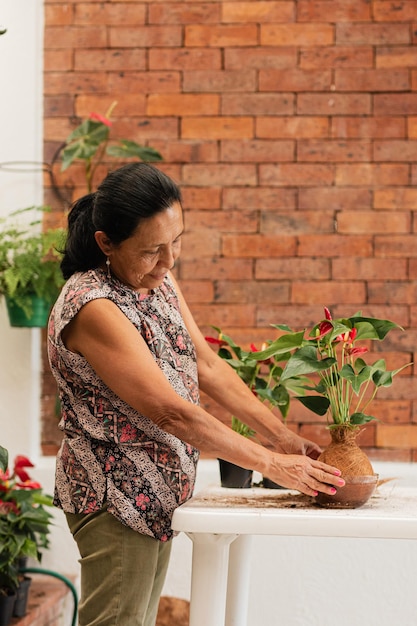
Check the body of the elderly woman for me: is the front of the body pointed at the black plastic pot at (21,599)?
no

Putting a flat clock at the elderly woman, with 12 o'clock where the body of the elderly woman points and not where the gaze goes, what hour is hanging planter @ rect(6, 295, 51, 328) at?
The hanging planter is roughly at 7 o'clock from the elderly woman.

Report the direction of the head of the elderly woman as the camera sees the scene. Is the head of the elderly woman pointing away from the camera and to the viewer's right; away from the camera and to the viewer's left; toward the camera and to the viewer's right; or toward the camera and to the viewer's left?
toward the camera and to the viewer's right

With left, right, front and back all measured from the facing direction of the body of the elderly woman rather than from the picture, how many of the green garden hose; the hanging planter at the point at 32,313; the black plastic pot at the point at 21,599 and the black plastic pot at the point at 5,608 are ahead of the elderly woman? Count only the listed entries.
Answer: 0

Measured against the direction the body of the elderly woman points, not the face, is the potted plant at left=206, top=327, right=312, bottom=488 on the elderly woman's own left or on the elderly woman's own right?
on the elderly woman's own left

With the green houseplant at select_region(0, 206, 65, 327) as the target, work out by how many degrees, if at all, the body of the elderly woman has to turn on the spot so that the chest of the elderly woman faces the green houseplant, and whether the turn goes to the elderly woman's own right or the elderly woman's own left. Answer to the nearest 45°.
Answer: approximately 135° to the elderly woman's own left

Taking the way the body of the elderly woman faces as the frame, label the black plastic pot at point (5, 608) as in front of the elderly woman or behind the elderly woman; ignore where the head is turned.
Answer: behind

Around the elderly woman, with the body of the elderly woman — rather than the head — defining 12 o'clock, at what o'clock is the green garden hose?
The green garden hose is roughly at 7 o'clock from the elderly woman.

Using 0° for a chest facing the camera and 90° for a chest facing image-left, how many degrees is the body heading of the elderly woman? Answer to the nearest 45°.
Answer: approximately 315°
